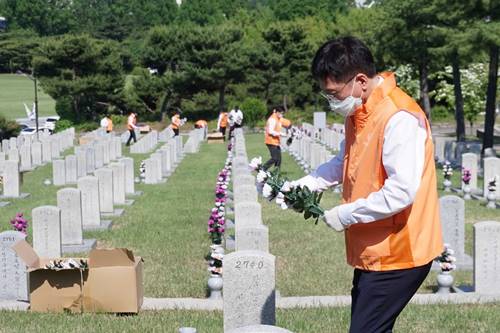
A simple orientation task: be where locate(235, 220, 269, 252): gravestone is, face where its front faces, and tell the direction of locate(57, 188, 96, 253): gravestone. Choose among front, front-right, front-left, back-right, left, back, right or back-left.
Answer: back-right

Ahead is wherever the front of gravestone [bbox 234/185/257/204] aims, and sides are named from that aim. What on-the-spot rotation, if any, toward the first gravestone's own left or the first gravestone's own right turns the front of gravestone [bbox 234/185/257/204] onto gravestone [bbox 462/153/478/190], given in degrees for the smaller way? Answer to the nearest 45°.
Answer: approximately 135° to the first gravestone's own left

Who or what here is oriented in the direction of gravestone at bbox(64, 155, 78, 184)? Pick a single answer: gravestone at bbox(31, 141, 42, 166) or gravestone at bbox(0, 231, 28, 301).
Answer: gravestone at bbox(31, 141, 42, 166)

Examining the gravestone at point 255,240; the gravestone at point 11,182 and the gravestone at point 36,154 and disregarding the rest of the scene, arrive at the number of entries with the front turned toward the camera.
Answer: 3

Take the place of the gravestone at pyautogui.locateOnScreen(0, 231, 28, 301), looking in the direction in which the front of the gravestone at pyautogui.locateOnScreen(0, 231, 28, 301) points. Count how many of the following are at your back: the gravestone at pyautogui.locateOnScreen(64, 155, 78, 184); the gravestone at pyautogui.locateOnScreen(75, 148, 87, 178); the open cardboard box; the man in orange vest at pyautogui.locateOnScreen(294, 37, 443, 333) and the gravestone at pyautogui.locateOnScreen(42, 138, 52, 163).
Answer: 3

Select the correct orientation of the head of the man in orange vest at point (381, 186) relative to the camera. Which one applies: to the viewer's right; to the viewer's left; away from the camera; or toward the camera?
to the viewer's left

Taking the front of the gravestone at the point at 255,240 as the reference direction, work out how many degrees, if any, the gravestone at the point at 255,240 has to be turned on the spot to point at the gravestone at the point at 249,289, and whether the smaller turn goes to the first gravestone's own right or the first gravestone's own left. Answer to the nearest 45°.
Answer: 0° — it already faces it

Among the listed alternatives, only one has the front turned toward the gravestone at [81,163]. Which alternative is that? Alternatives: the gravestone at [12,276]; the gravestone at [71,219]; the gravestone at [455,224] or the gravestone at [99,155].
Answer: the gravestone at [99,155]

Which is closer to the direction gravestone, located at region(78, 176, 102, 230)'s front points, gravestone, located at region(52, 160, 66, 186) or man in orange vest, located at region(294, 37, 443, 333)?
the man in orange vest

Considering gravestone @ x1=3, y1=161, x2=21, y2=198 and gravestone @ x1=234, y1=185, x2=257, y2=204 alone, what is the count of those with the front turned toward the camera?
2
